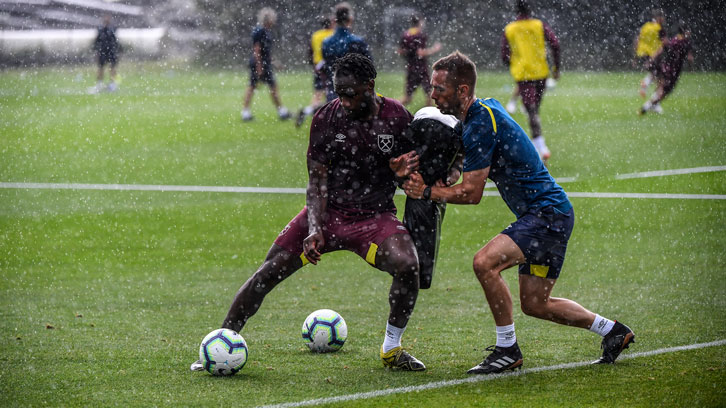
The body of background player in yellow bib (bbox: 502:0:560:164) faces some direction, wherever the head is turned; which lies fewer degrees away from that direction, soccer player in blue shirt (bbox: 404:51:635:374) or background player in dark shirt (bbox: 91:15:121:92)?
the background player in dark shirt

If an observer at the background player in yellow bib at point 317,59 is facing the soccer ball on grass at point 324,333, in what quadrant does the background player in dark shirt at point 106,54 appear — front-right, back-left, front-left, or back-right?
back-right

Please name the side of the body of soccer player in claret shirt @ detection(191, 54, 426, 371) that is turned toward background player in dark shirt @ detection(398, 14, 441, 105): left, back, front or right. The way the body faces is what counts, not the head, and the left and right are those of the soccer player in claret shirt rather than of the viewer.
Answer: back

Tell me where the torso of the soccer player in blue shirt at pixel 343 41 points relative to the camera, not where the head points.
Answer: away from the camera

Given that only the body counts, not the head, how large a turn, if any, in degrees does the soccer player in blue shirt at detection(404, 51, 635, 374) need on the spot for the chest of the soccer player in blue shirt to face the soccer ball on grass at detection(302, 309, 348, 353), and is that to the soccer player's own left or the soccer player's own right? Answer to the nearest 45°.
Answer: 0° — they already face it

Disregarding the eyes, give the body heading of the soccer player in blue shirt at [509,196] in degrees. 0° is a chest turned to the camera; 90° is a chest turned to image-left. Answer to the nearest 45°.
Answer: approximately 90°

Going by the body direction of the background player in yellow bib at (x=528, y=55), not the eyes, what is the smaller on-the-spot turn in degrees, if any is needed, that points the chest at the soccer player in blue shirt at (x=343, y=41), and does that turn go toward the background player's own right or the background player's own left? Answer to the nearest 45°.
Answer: approximately 90° to the background player's own left

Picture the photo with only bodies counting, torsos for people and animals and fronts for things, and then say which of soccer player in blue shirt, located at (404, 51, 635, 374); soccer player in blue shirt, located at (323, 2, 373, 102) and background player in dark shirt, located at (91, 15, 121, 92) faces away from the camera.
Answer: soccer player in blue shirt, located at (323, 2, 373, 102)
